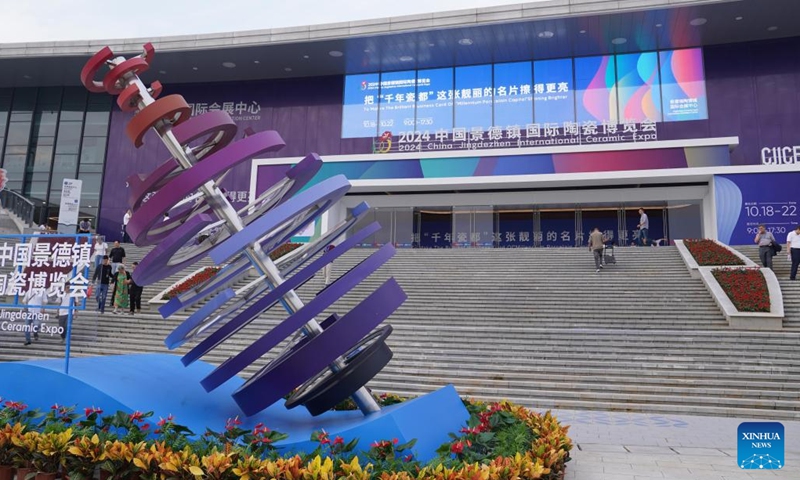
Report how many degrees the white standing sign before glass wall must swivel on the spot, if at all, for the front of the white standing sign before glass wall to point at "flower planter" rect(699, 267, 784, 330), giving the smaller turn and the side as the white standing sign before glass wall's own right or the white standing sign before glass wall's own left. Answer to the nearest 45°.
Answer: approximately 45° to the white standing sign before glass wall's own left

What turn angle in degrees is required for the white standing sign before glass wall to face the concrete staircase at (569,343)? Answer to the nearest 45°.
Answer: approximately 45° to its left

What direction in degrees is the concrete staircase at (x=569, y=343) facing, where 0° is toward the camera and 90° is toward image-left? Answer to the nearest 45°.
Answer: approximately 0°

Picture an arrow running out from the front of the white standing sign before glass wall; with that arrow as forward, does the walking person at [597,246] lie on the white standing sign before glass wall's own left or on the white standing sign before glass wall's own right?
on the white standing sign before glass wall's own left
